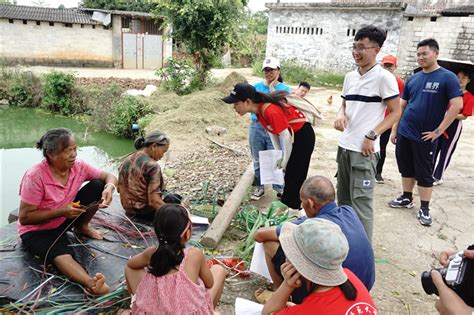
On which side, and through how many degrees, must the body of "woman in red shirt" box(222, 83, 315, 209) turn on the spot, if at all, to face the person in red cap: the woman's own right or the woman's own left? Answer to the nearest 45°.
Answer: approximately 135° to the woman's own right

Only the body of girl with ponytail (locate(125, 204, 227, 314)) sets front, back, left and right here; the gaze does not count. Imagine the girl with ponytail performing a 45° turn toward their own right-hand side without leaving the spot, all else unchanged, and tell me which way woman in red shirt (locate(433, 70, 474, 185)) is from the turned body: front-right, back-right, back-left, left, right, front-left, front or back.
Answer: front

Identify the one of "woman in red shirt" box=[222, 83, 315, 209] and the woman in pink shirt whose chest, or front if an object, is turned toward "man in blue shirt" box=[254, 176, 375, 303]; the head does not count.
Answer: the woman in pink shirt

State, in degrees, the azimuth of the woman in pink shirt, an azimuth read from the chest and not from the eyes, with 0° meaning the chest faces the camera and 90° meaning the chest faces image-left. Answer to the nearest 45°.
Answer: approximately 315°

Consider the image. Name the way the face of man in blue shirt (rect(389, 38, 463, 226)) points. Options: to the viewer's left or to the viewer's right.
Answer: to the viewer's left

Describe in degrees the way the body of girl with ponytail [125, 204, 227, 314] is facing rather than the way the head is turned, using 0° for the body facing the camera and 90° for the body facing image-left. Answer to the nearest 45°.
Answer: approximately 180°

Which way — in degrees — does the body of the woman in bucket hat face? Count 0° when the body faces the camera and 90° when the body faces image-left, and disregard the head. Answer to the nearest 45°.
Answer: approximately 135°

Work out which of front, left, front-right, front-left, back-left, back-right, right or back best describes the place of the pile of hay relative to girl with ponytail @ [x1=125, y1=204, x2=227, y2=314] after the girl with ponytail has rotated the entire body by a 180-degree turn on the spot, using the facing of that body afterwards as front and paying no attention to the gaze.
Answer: back

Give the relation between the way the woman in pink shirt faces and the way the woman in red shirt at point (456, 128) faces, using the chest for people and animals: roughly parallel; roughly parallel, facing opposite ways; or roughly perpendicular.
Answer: roughly parallel, facing opposite ways

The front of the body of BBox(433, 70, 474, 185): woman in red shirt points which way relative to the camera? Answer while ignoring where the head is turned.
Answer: to the viewer's left

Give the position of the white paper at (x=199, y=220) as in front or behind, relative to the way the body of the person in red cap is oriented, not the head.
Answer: in front

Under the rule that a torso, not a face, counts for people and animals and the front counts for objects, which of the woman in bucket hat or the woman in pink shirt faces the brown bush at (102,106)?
the woman in bucket hat

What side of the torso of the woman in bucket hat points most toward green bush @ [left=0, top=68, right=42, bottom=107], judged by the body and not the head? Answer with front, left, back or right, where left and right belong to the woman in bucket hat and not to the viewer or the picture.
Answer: front

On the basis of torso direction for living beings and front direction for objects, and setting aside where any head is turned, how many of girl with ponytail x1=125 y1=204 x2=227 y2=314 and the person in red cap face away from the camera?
1

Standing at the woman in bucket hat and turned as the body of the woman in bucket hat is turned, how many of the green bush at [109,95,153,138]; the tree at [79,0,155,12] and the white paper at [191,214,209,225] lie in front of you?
3

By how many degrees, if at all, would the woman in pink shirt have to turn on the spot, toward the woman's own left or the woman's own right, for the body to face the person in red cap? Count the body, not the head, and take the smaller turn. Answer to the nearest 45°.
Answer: approximately 45° to the woman's own left

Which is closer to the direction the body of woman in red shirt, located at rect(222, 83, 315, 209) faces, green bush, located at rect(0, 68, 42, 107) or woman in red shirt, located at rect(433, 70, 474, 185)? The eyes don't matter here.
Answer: the green bush

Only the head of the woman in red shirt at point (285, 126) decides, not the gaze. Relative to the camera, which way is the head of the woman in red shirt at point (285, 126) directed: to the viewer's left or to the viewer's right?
to the viewer's left
